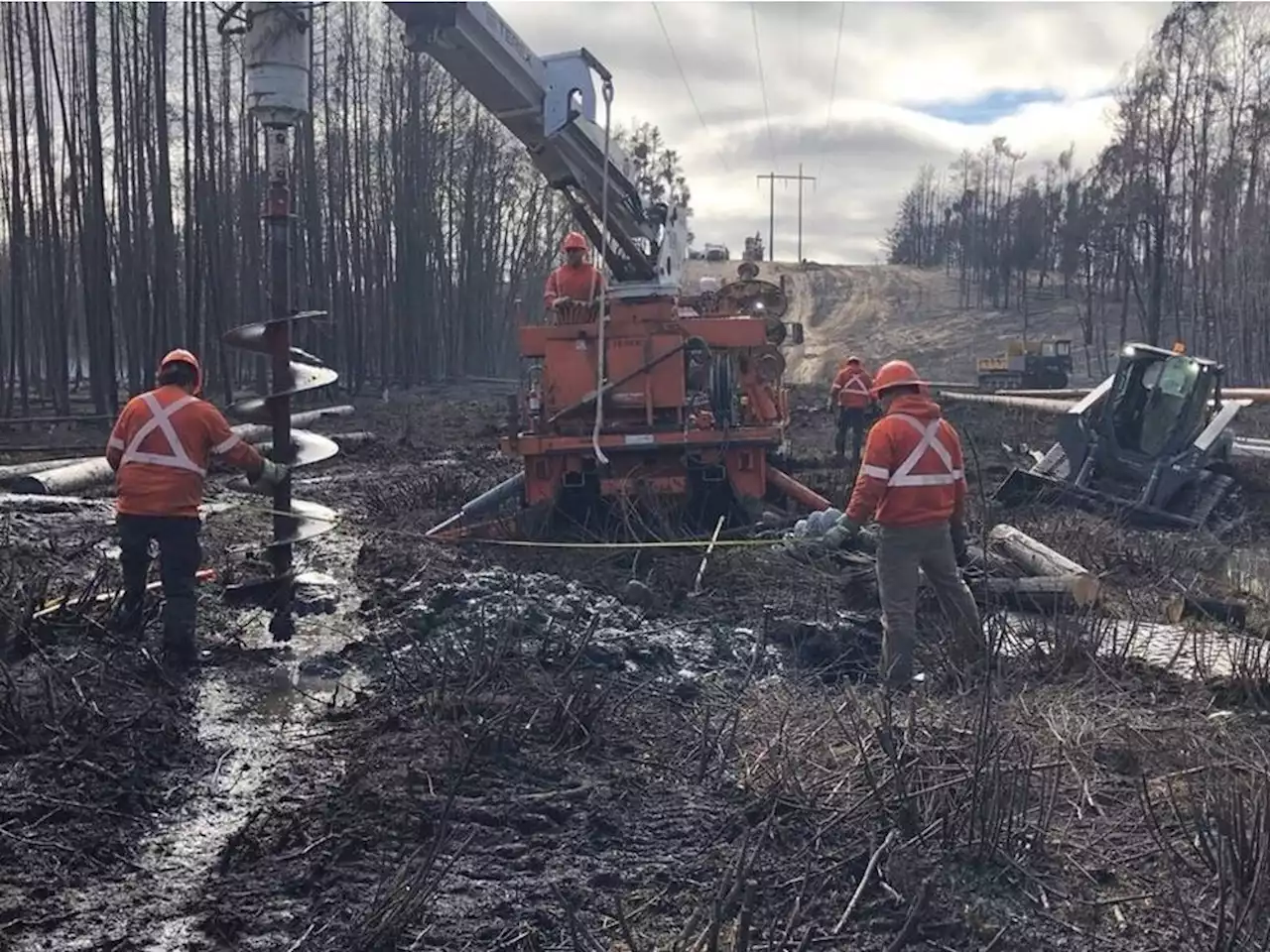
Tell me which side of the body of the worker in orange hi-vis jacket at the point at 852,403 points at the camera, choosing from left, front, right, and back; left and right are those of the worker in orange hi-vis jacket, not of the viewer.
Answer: back

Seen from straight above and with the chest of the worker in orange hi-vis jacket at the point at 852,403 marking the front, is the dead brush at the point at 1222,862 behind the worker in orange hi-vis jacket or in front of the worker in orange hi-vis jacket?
behind

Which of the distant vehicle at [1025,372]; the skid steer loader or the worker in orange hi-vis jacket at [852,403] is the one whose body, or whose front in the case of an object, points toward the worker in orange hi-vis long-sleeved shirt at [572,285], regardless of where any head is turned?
the skid steer loader

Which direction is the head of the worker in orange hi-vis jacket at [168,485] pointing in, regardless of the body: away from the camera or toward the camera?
away from the camera

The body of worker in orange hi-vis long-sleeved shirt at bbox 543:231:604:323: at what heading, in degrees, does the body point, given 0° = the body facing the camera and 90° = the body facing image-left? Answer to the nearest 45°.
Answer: approximately 0°

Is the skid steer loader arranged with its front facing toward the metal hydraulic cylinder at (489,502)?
yes

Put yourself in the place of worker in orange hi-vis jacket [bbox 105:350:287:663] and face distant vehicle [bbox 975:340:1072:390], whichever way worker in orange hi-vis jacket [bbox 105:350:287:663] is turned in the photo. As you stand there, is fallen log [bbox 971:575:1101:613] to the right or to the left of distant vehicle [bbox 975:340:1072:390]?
right

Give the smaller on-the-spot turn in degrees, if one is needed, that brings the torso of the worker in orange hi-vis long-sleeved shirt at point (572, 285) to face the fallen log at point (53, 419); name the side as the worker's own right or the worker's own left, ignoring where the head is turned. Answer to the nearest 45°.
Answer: approximately 135° to the worker's own right
